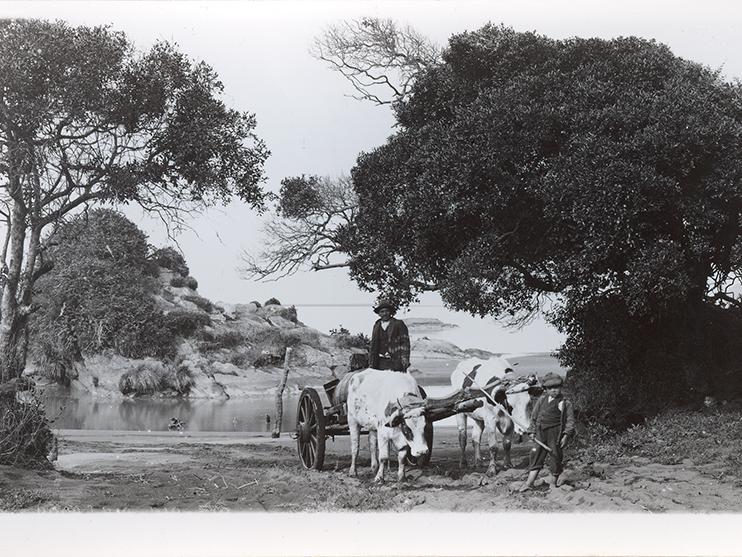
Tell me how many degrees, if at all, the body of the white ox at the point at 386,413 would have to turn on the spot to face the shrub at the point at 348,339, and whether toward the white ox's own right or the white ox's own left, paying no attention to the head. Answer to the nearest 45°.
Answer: approximately 135° to the white ox's own left

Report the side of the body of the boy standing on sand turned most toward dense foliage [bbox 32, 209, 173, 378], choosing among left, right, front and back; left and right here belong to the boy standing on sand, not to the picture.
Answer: right

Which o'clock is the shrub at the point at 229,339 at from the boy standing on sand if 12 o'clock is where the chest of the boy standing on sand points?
The shrub is roughly at 4 o'clock from the boy standing on sand.

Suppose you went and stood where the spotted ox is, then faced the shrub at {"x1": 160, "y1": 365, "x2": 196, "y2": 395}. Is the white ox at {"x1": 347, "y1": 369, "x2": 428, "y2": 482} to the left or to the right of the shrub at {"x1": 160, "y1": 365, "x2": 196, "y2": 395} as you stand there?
left

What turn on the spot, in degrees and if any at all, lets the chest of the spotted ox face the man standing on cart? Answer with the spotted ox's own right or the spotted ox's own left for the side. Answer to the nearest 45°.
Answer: approximately 135° to the spotted ox's own right

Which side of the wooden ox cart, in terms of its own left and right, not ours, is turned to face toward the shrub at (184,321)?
back
